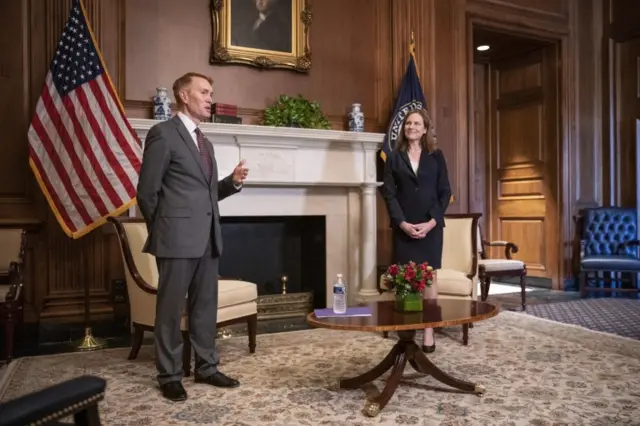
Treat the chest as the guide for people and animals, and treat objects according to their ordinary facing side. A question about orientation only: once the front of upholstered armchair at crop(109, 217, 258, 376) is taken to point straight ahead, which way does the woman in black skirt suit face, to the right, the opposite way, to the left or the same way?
to the right

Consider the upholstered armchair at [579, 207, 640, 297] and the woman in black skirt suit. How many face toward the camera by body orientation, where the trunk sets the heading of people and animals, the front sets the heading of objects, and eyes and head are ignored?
2

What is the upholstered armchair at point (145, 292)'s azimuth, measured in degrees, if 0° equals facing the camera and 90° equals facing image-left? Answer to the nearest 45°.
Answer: approximately 315°

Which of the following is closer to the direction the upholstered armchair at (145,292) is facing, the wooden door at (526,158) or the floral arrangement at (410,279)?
the floral arrangement

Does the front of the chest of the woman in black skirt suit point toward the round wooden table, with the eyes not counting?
yes

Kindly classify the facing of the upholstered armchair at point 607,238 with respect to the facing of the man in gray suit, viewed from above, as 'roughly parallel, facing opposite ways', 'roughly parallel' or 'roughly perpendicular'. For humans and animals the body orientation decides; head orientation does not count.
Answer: roughly perpendicular

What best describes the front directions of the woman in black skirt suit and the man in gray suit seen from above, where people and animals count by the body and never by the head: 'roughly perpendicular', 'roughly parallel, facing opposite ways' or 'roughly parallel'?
roughly perpendicular

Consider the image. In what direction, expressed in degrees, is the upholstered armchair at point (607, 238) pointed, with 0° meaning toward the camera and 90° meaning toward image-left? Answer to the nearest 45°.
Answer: approximately 0°

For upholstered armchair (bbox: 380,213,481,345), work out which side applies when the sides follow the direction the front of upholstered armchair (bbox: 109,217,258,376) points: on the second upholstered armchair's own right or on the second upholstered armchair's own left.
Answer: on the second upholstered armchair's own left

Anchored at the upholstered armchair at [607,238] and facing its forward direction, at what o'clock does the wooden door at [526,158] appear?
The wooden door is roughly at 4 o'clock from the upholstered armchair.

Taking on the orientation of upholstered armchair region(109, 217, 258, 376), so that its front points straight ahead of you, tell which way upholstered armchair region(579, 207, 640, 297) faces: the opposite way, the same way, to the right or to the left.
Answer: to the right

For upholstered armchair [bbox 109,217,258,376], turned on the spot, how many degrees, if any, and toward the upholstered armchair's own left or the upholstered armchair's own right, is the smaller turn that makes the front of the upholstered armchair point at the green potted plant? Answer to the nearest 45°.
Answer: approximately 90° to the upholstered armchair's own left

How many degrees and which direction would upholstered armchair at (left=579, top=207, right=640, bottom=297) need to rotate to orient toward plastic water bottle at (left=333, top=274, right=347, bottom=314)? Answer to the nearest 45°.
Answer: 0° — it already faces it
